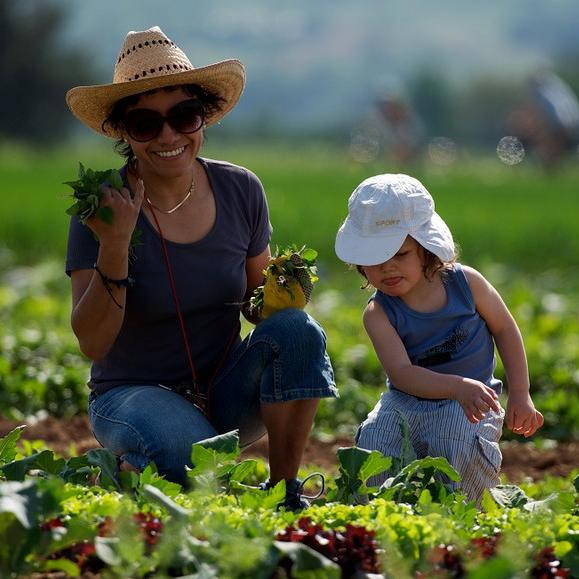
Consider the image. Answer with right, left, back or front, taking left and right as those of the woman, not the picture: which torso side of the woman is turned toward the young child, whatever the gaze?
left

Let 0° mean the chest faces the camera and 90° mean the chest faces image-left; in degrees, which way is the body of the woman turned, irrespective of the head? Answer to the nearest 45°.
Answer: approximately 0°

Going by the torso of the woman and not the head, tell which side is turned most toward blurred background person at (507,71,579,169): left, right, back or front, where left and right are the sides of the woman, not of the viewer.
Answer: back

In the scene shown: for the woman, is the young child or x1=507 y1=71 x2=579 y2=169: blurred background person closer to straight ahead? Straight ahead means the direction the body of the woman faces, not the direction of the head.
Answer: the young child
